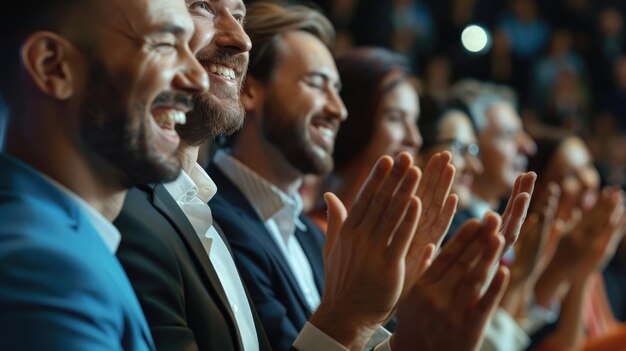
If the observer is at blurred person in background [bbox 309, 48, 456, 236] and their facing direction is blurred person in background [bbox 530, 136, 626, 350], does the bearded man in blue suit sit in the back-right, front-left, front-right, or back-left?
back-right

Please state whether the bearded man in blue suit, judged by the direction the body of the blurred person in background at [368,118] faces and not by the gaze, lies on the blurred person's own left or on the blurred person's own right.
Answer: on the blurred person's own right

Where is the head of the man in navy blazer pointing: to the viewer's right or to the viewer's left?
to the viewer's right

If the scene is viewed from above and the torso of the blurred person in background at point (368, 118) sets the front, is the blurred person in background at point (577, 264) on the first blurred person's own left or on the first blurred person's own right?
on the first blurred person's own left

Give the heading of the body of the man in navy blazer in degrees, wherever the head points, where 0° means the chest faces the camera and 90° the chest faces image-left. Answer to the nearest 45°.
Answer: approximately 315°

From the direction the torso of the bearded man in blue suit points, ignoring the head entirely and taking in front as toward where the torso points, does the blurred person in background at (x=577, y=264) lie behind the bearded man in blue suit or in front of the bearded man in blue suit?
in front

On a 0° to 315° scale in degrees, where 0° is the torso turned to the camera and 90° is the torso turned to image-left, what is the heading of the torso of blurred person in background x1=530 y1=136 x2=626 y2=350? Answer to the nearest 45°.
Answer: approximately 315°

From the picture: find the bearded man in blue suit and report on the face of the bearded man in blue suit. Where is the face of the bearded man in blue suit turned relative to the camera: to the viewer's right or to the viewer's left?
to the viewer's right

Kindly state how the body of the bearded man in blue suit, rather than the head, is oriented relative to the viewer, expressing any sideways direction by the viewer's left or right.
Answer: facing to the right of the viewer

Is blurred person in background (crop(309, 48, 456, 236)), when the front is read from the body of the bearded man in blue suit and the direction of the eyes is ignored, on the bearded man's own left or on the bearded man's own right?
on the bearded man's own left

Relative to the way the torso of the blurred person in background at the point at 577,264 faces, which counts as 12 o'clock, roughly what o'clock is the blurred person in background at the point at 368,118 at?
the blurred person in background at the point at 368,118 is roughly at 3 o'clock from the blurred person in background at the point at 577,264.

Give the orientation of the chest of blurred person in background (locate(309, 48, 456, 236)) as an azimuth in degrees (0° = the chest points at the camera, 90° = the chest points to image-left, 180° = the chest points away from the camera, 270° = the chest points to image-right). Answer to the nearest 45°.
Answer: approximately 315°
